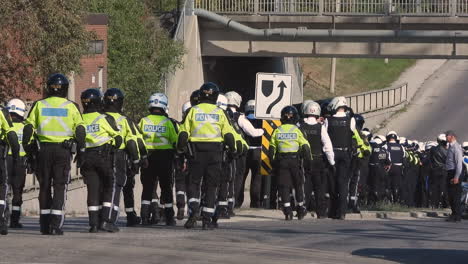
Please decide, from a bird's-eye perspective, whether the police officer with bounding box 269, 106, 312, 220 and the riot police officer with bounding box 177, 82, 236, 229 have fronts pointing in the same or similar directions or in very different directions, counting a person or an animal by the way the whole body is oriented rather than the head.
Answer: same or similar directions

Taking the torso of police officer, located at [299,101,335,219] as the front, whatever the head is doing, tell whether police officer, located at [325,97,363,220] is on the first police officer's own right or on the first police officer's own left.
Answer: on the first police officer's own right

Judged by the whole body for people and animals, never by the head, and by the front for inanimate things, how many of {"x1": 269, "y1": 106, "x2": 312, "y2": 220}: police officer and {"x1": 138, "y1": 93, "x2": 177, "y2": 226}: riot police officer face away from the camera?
2

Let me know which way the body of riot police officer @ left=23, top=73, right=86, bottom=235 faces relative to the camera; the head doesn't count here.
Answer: away from the camera

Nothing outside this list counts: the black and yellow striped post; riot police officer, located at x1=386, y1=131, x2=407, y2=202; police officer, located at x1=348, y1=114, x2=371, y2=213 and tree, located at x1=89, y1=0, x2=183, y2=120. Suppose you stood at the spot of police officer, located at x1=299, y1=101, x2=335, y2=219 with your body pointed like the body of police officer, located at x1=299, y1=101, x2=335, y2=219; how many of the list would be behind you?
0

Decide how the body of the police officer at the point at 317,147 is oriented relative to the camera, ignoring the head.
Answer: away from the camera

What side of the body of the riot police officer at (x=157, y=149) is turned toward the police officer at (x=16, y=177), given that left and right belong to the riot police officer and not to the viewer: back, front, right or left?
left

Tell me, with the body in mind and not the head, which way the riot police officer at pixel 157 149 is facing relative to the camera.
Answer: away from the camera

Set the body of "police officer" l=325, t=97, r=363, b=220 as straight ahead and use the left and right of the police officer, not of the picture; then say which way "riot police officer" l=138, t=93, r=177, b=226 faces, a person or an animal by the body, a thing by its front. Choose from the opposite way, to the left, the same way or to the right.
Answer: the same way

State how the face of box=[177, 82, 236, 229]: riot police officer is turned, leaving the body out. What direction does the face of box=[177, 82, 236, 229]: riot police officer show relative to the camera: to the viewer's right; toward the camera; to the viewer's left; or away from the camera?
away from the camera

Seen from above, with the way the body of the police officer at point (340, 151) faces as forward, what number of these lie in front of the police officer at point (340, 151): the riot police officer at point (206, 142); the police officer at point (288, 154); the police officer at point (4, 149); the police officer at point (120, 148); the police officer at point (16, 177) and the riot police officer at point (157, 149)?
0

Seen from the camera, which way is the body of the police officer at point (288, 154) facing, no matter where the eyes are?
away from the camera

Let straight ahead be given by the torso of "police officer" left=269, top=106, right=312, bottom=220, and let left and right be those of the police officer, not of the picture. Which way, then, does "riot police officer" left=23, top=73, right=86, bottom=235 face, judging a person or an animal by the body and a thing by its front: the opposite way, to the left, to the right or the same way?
the same way

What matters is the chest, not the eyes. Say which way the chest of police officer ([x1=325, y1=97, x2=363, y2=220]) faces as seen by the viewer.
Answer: away from the camera

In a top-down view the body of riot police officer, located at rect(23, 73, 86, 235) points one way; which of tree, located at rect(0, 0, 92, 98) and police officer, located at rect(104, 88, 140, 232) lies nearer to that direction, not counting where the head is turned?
the tree

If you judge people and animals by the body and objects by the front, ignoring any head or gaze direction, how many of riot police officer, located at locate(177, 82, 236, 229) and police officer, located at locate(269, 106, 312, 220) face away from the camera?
2
